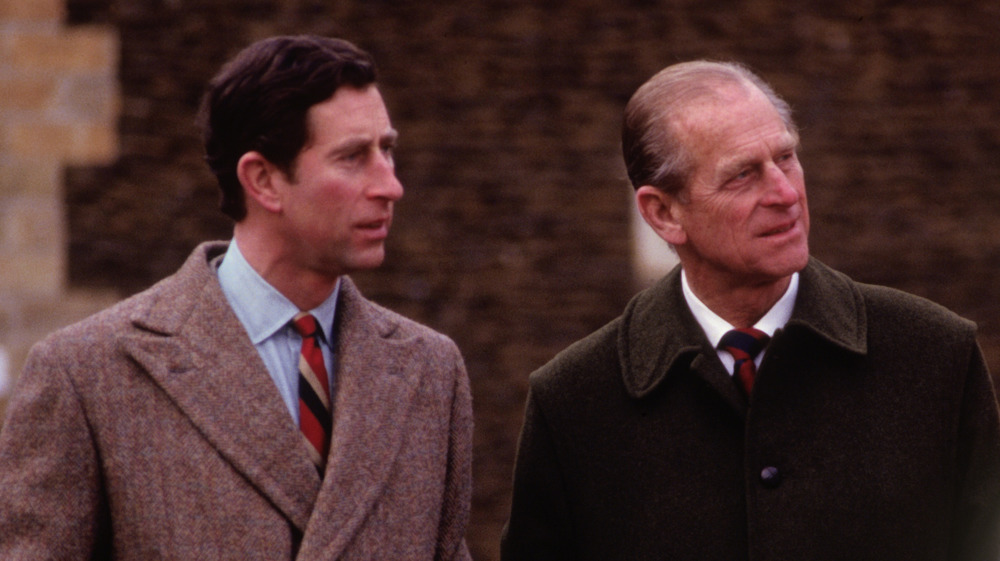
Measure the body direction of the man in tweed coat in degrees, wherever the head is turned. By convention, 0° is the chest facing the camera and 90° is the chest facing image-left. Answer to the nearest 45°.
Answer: approximately 315°

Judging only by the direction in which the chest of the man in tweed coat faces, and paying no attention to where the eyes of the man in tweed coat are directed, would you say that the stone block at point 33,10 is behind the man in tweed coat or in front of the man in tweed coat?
behind

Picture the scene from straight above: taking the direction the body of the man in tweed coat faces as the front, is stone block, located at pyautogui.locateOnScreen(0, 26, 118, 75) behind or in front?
behind

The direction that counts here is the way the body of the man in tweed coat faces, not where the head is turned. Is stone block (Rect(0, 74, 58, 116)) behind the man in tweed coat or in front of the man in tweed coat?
behind

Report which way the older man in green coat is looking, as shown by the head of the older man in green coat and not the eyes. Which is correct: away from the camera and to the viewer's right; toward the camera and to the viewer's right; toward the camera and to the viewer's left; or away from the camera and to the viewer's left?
toward the camera and to the viewer's right

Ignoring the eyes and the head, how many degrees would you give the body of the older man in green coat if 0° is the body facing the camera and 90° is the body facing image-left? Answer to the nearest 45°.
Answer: approximately 0°

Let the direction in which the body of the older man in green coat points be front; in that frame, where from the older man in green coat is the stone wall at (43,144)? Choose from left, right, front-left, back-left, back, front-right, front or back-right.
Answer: back-right

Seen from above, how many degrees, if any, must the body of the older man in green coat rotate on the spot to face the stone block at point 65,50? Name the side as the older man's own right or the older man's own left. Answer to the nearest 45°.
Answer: approximately 135° to the older man's own right

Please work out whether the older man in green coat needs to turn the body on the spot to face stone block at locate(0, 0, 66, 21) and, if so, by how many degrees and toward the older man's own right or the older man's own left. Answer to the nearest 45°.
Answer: approximately 135° to the older man's own right

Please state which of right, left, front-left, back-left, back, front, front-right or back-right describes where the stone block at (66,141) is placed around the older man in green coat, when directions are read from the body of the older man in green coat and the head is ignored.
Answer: back-right
